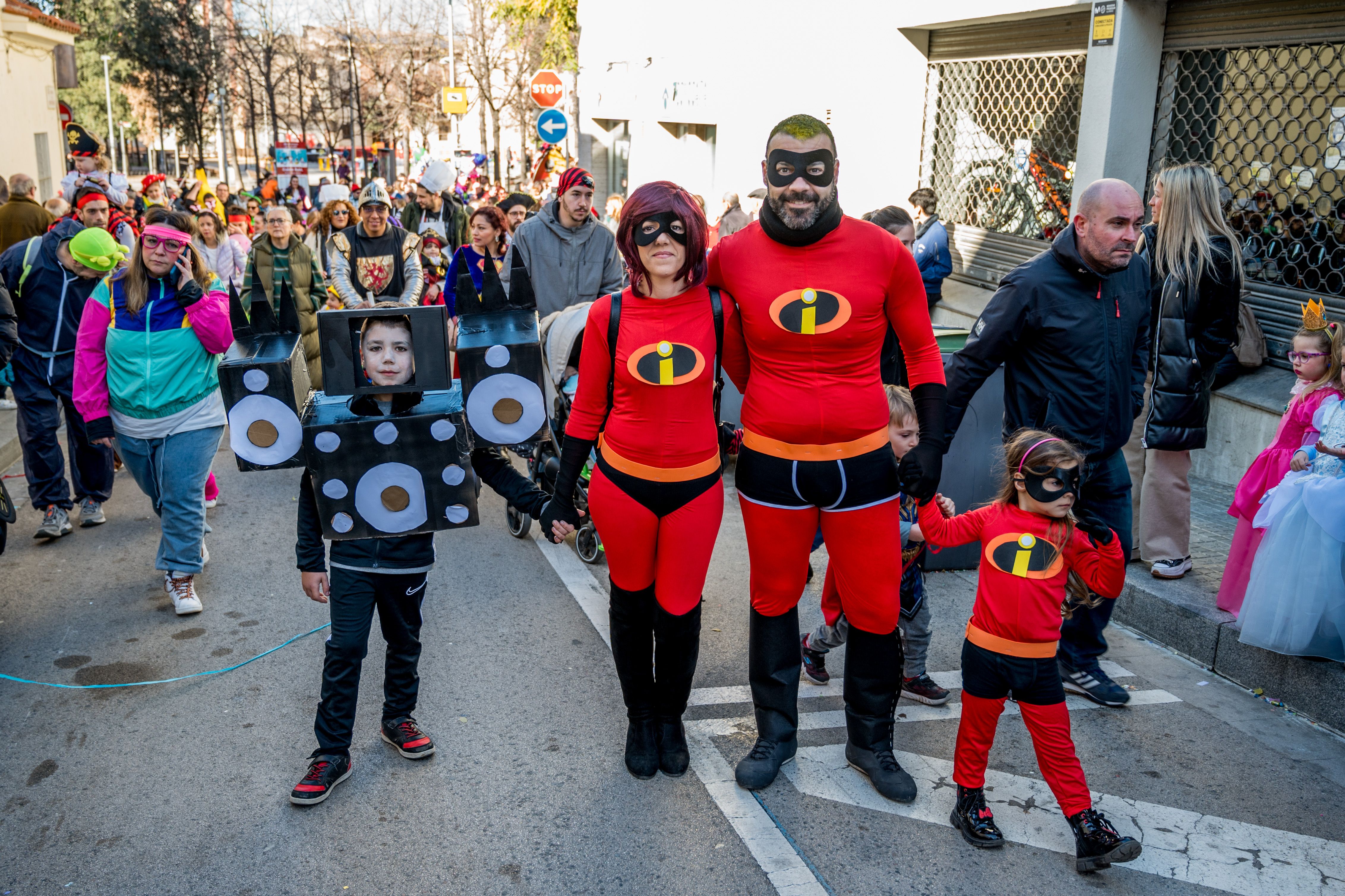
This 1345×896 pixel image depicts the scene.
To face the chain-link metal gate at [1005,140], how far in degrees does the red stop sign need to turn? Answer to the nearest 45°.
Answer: approximately 45° to its left

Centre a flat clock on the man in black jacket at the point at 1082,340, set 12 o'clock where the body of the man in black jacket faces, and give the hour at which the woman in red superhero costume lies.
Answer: The woman in red superhero costume is roughly at 3 o'clock from the man in black jacket.

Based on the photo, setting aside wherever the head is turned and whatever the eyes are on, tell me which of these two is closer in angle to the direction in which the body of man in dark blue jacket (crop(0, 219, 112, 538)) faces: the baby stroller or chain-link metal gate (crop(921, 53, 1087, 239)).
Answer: the baby stroller

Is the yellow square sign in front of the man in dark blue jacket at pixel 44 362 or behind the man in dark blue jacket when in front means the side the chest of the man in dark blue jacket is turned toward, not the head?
behind

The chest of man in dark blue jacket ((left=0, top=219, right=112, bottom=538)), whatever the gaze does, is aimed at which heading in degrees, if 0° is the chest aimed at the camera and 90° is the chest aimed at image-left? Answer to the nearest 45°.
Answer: approximately 0°

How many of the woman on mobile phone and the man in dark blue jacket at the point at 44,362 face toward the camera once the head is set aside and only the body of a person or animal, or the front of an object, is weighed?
2

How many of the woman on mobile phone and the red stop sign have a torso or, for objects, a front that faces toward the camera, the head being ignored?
2

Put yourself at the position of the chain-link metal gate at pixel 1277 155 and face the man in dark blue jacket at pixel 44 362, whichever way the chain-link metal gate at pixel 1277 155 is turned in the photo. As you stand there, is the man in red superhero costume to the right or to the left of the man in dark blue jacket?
left

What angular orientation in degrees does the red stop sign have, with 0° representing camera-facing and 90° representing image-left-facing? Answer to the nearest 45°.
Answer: approximately 0°
